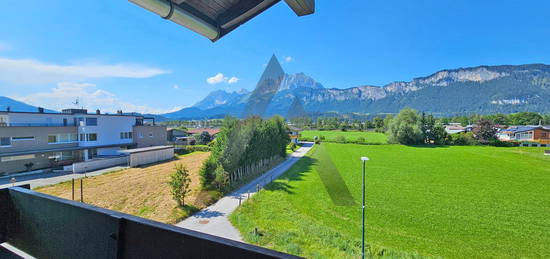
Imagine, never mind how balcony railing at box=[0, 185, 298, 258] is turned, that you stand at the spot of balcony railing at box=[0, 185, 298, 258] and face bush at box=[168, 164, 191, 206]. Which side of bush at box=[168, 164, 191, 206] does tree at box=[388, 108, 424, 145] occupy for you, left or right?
right

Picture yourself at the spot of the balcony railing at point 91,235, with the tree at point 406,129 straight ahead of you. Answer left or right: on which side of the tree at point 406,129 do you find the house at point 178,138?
left

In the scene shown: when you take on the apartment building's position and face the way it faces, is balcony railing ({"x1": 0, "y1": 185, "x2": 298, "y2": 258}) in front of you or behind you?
in front

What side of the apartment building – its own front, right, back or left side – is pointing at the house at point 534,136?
front

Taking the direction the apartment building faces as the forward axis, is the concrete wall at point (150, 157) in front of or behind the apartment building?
in front

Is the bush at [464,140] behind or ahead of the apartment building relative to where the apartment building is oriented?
ahead

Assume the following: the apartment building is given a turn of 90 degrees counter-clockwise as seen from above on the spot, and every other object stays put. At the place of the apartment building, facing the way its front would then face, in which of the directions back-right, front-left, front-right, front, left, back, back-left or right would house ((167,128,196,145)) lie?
front

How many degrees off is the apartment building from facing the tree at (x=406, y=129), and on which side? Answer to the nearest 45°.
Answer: approximately 45° to its left

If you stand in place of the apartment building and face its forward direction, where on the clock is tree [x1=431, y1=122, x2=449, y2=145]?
The tree is roughly at 11 o'clock from the apartment building.

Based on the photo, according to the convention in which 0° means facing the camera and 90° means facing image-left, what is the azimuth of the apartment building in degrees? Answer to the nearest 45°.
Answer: approximately 315°
